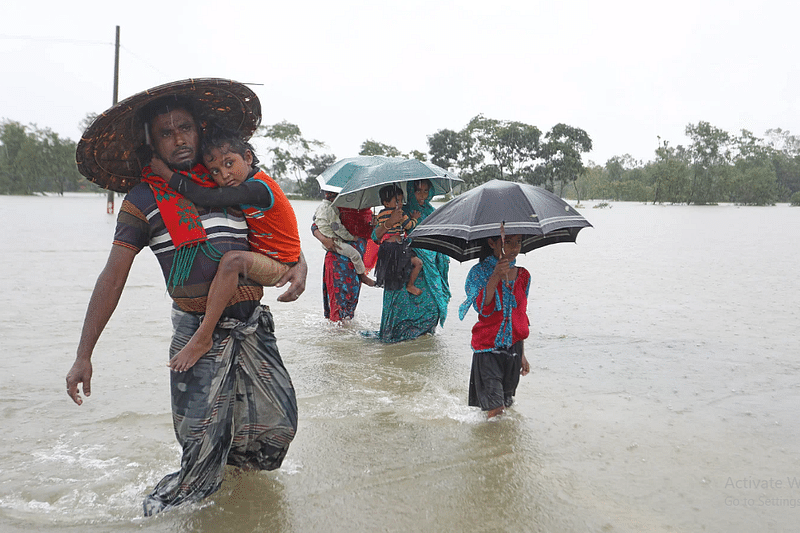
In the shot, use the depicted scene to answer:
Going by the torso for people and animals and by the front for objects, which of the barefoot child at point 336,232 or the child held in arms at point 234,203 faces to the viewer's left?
the child held in arms

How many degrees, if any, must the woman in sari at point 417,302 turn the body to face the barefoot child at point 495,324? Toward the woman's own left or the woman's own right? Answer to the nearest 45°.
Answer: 0° — they already face them

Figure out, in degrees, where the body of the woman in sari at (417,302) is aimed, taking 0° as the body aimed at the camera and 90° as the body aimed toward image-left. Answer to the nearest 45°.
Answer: approximately 0°

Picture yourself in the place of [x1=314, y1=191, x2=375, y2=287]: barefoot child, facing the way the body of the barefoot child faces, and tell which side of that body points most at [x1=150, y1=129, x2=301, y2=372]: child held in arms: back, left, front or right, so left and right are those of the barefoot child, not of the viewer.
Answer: right

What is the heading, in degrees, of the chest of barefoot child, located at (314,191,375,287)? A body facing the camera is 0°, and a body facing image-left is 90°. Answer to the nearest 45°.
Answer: approximately 270°

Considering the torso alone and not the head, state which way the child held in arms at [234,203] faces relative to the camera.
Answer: to the viewer's left

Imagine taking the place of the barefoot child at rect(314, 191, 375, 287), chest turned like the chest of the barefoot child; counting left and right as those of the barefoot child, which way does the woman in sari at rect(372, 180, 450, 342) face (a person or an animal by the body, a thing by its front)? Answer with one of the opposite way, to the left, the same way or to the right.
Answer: to the right
